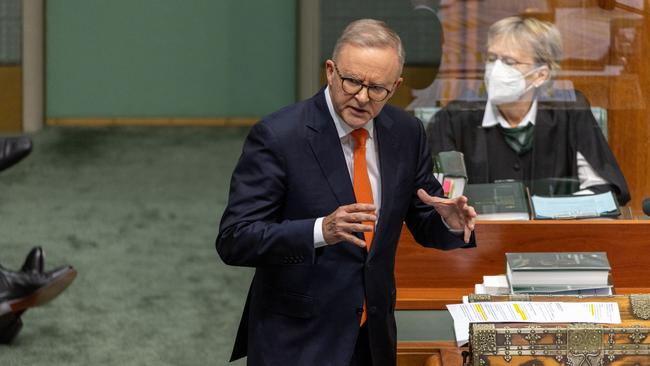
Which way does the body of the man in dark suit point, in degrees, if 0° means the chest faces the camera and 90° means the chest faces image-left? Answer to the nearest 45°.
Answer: approximately 315°

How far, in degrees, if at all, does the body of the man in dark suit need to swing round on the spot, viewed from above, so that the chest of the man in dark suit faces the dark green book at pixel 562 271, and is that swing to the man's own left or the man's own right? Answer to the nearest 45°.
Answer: approximately 90° to the man's own left

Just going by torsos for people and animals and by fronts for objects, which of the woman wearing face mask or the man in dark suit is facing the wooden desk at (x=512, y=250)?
the woman wearing face mask

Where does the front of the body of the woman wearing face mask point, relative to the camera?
toward the camera

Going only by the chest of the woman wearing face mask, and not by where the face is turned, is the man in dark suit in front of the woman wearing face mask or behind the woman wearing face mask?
in front

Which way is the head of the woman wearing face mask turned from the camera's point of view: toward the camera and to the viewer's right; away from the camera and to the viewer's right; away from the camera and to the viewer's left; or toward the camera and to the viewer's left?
toward the camera and to the viewer's left

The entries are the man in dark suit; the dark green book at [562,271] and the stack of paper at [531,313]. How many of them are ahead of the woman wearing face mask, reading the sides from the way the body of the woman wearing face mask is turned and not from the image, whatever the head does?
3

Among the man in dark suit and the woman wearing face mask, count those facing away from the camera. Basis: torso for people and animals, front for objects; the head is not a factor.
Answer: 0

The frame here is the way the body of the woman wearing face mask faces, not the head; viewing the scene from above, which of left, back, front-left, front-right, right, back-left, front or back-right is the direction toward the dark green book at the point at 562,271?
front

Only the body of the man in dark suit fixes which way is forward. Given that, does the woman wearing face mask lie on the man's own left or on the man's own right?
on the man's own left
